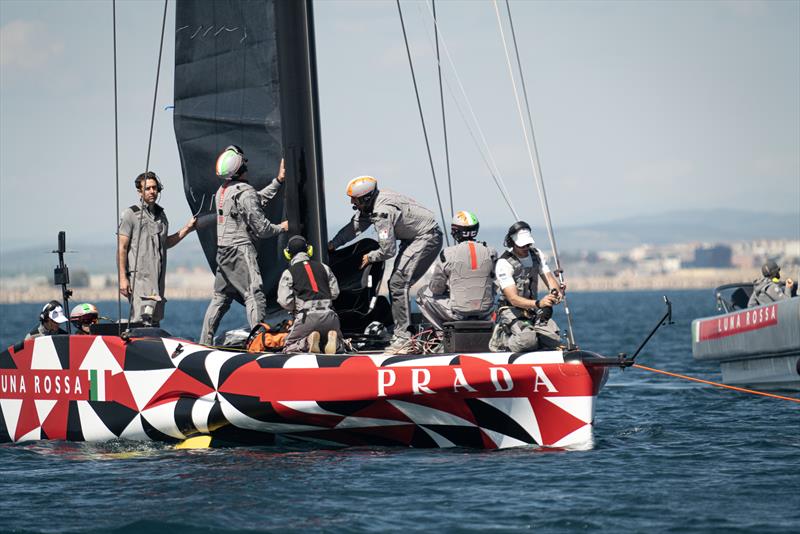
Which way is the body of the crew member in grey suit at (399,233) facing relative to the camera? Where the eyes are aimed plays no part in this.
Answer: to the viewer's left

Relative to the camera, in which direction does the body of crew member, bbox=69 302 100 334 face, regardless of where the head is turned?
to the viewer's right

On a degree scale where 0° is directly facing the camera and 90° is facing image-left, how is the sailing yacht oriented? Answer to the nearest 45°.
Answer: approximately 270°

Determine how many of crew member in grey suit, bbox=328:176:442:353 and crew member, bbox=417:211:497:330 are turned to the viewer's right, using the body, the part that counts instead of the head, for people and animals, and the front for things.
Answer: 0

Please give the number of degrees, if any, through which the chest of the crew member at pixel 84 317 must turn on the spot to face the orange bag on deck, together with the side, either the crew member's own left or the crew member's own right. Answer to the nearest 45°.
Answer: approximately 45° to the crew member's own right

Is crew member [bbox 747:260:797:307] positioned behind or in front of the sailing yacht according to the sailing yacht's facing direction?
in front

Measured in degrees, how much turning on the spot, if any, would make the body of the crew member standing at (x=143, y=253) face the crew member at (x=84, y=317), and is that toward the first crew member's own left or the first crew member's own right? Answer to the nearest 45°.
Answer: approximately 135° to the first crew member's own right

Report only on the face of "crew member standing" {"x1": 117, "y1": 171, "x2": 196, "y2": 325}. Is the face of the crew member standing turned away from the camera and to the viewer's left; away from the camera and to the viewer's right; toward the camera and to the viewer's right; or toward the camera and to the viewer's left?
toward the camera and to the viewer's right

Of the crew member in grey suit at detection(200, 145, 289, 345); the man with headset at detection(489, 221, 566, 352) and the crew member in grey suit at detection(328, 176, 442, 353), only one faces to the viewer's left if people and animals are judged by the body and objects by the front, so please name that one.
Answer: the crew member in grey suit at detection(328, 176, 442, 353)
